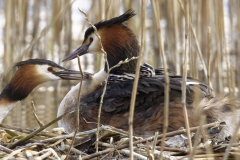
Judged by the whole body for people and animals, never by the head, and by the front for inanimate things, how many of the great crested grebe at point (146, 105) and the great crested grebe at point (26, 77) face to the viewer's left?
1

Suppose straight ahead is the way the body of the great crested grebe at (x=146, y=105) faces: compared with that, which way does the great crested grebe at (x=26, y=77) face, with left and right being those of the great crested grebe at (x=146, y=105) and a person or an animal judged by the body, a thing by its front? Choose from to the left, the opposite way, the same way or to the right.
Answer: the opposite way

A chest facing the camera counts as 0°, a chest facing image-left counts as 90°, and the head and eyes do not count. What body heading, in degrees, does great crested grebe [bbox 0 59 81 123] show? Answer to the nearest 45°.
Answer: approximately 270°

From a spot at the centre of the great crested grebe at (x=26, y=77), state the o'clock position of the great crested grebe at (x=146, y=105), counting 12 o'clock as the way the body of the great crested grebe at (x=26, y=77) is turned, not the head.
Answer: the great crested grebe at (x=146, y=105) is roughly at 1 o'clock from the great crested grebe at (x=26, y=77).

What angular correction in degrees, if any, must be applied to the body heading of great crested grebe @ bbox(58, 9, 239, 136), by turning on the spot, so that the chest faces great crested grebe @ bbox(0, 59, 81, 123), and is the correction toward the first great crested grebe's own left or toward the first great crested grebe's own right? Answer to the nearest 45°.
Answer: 0° — it already faces it

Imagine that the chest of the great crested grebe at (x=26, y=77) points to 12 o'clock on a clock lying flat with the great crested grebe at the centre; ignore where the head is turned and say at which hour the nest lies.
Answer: The nest is roughly at 2 o'clock from the great crested grebe.

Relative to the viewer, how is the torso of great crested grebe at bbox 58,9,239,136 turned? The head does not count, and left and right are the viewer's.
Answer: facing to the left of the viewer
